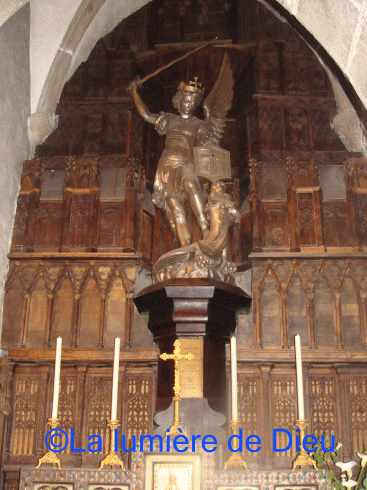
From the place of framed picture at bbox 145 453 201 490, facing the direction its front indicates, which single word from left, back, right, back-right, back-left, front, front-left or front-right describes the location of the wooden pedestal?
back

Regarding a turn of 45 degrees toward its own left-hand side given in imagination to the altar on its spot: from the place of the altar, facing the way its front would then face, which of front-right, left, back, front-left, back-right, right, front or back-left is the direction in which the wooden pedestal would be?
back-left

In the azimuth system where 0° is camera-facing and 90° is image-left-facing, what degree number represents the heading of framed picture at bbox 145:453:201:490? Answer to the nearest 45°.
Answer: approximately 0°

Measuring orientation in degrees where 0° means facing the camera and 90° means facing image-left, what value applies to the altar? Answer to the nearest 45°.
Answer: approximately 0°

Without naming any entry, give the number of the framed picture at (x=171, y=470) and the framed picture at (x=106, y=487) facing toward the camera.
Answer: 2
